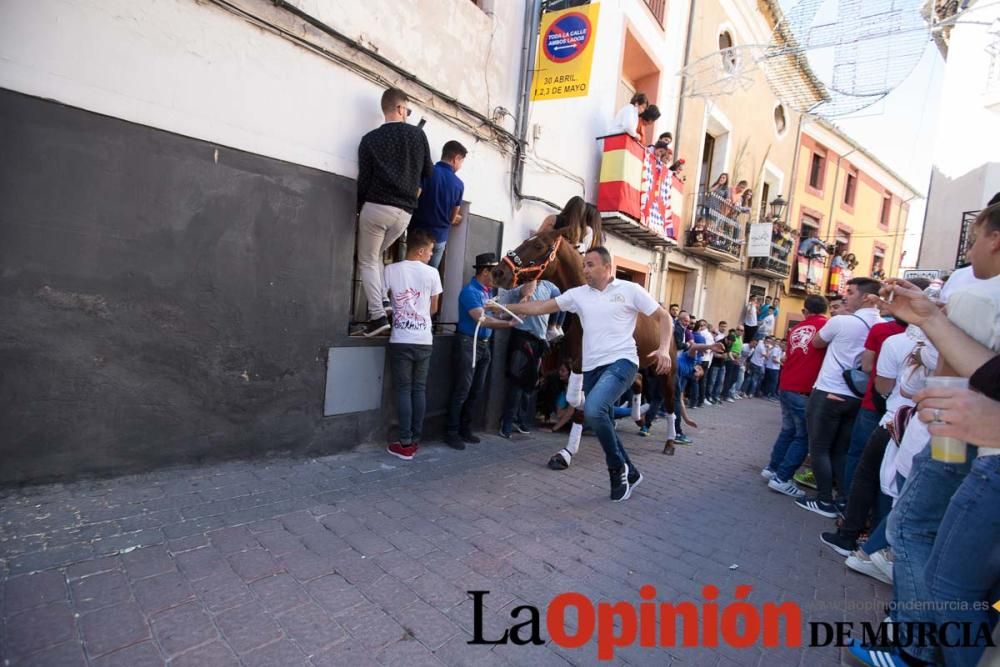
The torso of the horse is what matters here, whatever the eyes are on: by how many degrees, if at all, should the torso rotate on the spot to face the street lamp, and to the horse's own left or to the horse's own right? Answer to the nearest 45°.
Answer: approximately 180°

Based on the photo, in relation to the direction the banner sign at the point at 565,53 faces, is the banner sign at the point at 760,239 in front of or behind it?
behind

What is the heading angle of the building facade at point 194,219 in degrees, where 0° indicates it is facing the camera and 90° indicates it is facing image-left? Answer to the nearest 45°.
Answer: approximately 315°

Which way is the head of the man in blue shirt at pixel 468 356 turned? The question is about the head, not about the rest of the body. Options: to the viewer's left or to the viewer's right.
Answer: to the viewer's right

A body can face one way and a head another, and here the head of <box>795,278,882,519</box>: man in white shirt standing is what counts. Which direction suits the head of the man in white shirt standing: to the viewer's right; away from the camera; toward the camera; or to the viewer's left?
to the viewer's left

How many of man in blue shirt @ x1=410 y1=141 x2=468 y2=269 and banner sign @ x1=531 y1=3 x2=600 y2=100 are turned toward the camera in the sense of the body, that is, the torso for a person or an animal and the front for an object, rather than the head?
1
